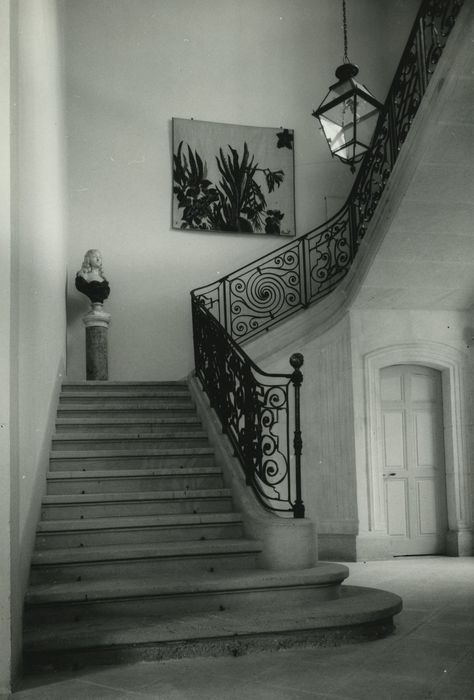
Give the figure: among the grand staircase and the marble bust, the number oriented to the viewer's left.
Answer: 0

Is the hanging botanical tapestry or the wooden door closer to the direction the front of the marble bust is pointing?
the wooden door

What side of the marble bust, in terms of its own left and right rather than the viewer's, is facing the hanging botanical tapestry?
left

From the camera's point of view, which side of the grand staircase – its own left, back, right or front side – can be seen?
front

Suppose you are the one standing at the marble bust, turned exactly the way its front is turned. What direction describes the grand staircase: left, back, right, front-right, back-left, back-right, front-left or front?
front-right

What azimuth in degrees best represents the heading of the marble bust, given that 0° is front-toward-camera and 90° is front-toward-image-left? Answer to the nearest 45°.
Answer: approximately 315°

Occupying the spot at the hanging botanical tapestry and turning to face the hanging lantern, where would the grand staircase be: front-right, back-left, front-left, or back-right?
front-right

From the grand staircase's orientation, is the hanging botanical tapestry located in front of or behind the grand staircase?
behind

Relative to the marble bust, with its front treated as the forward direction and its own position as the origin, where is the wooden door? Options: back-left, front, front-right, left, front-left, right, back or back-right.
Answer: front-left

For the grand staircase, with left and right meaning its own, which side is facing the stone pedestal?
back
